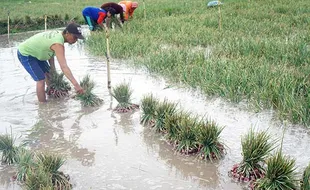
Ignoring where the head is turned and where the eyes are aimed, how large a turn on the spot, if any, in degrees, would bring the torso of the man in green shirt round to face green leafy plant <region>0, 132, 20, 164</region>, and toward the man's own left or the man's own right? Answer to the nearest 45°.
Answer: approximately 90° to the man's own right

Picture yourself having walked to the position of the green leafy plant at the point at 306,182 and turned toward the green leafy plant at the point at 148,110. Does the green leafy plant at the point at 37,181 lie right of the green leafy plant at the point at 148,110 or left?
left

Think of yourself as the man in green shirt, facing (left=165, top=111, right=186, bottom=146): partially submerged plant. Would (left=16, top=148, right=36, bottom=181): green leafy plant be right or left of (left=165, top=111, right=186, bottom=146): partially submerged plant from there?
right

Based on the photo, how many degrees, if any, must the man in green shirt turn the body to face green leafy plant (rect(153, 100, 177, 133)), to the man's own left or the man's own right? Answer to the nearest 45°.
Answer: approximately 45° to the man's own right

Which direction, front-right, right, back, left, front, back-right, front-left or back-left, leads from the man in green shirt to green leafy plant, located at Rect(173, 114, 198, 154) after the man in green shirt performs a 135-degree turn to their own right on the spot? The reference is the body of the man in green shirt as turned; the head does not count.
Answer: left

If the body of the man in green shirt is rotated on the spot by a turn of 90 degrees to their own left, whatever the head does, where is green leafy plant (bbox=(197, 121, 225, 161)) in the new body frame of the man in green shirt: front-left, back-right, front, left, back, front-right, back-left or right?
back-right

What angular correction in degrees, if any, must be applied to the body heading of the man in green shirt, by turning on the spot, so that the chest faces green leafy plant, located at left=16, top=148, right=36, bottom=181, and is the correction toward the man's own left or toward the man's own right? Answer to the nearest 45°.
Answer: approximately 90° to the man's own right

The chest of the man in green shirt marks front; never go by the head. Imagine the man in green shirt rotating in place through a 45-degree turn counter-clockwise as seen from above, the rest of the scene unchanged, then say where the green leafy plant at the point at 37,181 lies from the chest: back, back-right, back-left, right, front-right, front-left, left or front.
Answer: back-right

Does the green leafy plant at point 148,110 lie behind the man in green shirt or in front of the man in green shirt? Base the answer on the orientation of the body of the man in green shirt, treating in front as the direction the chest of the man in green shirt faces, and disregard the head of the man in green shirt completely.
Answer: in front

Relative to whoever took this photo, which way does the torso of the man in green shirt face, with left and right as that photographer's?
facing to the right of the viewer

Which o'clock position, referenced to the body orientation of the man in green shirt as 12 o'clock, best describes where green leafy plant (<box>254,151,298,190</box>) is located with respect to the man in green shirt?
The green leafy plant is roughly at 2 o'clock from the man in green shirt.

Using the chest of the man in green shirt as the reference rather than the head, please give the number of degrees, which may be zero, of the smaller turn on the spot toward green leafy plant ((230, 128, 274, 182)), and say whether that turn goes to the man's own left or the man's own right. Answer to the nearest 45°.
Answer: approximately 45° to the man's own right
